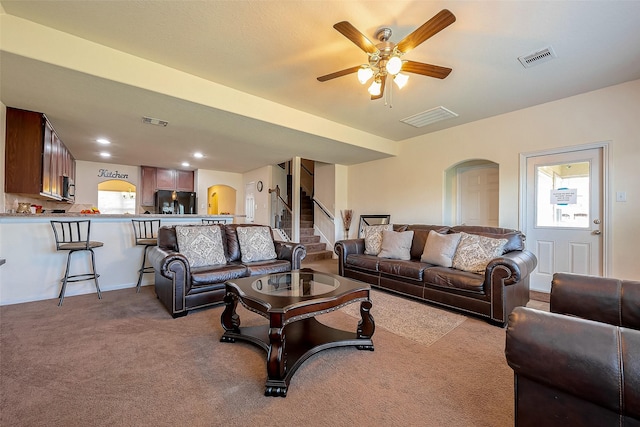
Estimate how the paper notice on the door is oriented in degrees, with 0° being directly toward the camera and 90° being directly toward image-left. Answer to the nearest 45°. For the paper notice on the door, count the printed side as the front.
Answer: approximately 0°

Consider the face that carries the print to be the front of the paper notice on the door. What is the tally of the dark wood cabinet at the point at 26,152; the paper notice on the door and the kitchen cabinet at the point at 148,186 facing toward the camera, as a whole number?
2

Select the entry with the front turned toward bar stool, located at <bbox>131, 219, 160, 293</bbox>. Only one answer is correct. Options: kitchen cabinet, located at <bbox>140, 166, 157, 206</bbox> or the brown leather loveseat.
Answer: the kitchen cabinet

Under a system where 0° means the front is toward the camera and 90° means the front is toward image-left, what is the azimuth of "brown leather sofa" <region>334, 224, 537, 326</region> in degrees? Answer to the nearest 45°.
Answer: approximately 45°

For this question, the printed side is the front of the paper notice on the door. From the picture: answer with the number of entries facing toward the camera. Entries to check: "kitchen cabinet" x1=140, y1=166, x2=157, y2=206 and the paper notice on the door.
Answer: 2

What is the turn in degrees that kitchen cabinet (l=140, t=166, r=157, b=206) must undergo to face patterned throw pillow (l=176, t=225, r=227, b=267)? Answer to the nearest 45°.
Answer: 0° — it already faces it

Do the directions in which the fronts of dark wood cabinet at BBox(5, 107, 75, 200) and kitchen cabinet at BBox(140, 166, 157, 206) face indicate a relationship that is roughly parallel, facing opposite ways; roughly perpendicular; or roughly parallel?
roughly perpendicular

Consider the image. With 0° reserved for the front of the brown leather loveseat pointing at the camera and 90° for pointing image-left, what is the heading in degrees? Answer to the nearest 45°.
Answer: approximately 315°

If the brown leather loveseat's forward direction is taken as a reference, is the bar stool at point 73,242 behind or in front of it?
behind

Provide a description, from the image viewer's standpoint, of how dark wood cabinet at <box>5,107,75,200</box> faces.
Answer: facing to the right of the viewer

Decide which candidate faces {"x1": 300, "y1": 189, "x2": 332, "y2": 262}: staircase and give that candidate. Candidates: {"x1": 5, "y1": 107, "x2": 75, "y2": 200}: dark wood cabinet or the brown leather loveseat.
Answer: the dark wood cabinet

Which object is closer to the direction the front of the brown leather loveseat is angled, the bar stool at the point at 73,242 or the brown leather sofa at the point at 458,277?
the brown leather sofa
